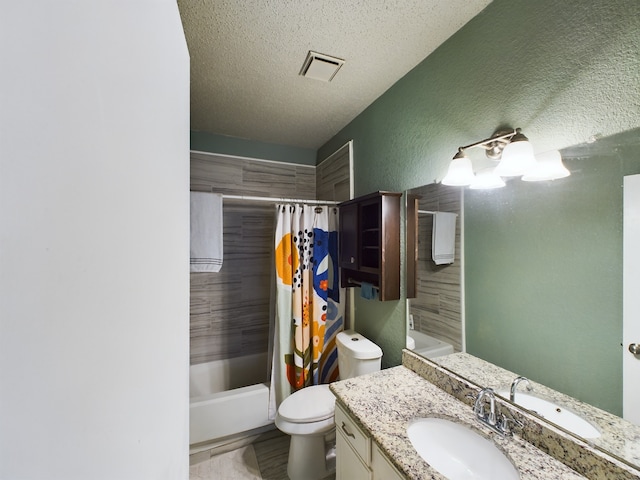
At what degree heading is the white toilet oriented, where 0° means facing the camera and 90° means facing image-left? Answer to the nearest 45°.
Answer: approximately 45°

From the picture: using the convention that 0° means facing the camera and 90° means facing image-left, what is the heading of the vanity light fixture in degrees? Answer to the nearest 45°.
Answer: approximately 45°

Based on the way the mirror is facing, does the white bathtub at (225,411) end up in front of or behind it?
in front

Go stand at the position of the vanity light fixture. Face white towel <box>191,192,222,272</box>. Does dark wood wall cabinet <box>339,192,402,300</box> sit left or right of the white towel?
right

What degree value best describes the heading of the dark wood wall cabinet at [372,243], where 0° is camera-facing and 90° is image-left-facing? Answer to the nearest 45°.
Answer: approximately 45°

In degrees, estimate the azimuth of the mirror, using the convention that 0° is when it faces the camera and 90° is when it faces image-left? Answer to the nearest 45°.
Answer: approximately 45°
